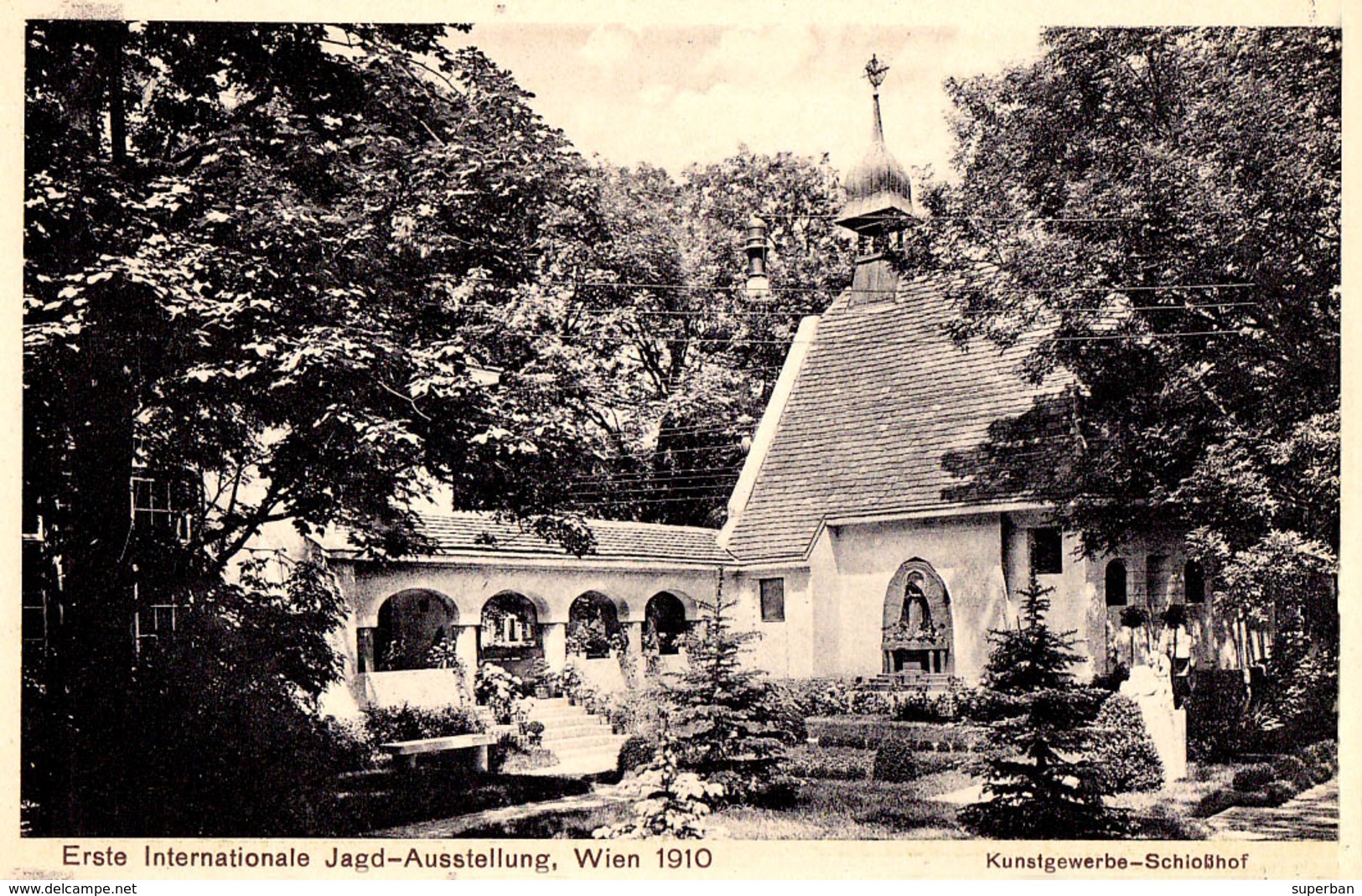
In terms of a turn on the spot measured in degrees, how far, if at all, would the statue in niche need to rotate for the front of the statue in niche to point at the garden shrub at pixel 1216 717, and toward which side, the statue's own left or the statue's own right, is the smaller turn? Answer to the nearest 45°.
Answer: approximately 45° to the statue's own left

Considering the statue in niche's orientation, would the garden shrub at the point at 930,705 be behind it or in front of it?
in front

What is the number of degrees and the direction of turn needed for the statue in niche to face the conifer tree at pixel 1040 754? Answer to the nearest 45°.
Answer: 0° — it already faces it

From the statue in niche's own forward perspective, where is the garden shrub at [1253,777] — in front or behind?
in front

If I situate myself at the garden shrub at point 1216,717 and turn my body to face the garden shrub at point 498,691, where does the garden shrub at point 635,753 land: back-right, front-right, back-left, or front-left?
front-left

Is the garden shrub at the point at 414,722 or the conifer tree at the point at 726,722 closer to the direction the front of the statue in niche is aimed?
the conifer tree

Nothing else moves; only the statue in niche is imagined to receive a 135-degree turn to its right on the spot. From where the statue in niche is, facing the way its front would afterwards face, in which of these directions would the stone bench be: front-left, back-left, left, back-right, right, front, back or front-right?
left

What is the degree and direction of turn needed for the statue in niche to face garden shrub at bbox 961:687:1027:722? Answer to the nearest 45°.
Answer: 0° — it already faces it

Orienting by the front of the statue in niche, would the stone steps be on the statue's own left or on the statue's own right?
on the statue's own right

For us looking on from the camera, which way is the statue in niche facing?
facing the viewer
